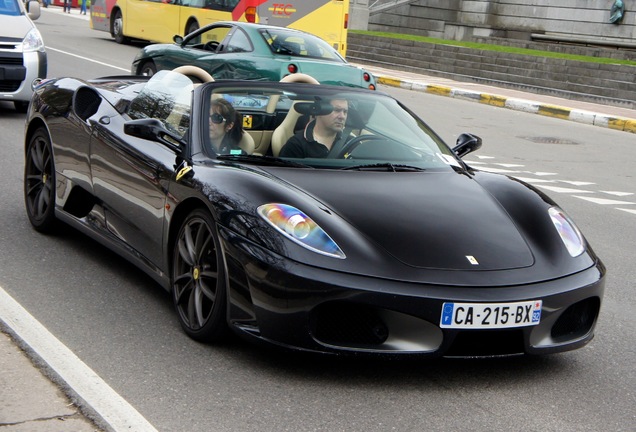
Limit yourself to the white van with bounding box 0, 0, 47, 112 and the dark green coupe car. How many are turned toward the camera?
1

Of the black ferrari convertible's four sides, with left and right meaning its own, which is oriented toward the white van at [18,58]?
back

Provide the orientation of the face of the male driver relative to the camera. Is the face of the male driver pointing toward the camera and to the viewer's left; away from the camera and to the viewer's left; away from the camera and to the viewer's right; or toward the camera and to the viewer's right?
toward the camera and to the viewer's right

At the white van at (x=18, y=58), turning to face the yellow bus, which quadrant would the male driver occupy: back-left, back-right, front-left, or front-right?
back-right

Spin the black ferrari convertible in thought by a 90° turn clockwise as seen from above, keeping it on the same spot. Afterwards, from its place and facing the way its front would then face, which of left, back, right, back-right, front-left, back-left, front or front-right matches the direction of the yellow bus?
back-right

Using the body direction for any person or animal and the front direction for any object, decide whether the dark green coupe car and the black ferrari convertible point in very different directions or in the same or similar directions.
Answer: very different directions

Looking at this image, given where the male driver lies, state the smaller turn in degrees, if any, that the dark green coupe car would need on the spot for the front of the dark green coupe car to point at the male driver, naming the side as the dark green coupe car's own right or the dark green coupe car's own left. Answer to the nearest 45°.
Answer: approximately 135° to the dark green coupe car's own left

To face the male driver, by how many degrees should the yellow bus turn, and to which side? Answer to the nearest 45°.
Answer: approximately 135° to its left

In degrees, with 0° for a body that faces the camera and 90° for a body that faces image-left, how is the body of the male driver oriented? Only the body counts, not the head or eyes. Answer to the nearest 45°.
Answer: approximately 315°
